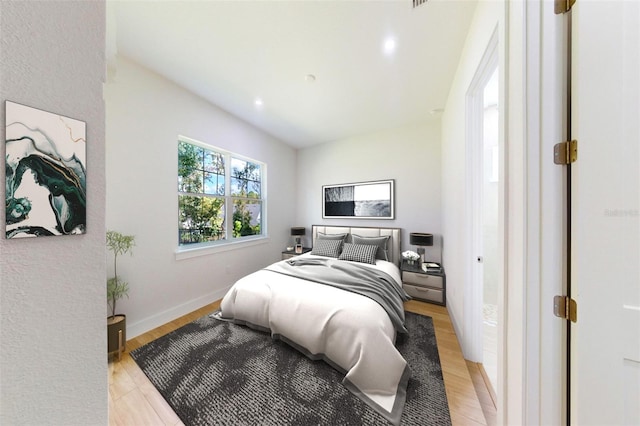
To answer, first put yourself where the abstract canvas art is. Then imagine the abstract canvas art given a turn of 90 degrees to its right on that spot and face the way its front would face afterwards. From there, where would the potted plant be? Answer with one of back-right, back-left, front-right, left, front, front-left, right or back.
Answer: back-right

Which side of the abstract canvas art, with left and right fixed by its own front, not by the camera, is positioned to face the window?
left

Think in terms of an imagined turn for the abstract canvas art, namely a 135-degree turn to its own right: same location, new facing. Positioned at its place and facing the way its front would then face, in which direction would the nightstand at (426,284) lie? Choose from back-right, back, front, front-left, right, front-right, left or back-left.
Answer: back

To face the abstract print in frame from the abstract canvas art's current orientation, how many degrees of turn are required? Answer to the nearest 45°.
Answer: approximately 45° to its left

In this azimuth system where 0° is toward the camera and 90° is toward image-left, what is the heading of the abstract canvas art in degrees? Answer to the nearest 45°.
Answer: approximately 315°

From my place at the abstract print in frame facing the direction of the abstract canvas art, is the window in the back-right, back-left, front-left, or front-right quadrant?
front-right

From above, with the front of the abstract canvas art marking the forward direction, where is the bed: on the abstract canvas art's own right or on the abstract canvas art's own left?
on the abstract canvas art's own left

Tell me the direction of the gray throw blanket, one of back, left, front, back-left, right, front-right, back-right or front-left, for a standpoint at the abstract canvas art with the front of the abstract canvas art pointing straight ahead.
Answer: front-left

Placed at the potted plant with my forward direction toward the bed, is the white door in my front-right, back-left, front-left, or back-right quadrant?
front-right

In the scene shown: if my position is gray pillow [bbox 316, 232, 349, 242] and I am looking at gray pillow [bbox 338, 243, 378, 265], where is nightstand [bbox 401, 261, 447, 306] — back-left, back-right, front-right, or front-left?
front-left

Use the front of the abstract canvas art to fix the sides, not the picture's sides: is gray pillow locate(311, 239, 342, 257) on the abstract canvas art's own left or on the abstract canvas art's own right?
on the abstract canvas art's own left

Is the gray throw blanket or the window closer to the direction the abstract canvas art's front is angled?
the gray throw blanket
